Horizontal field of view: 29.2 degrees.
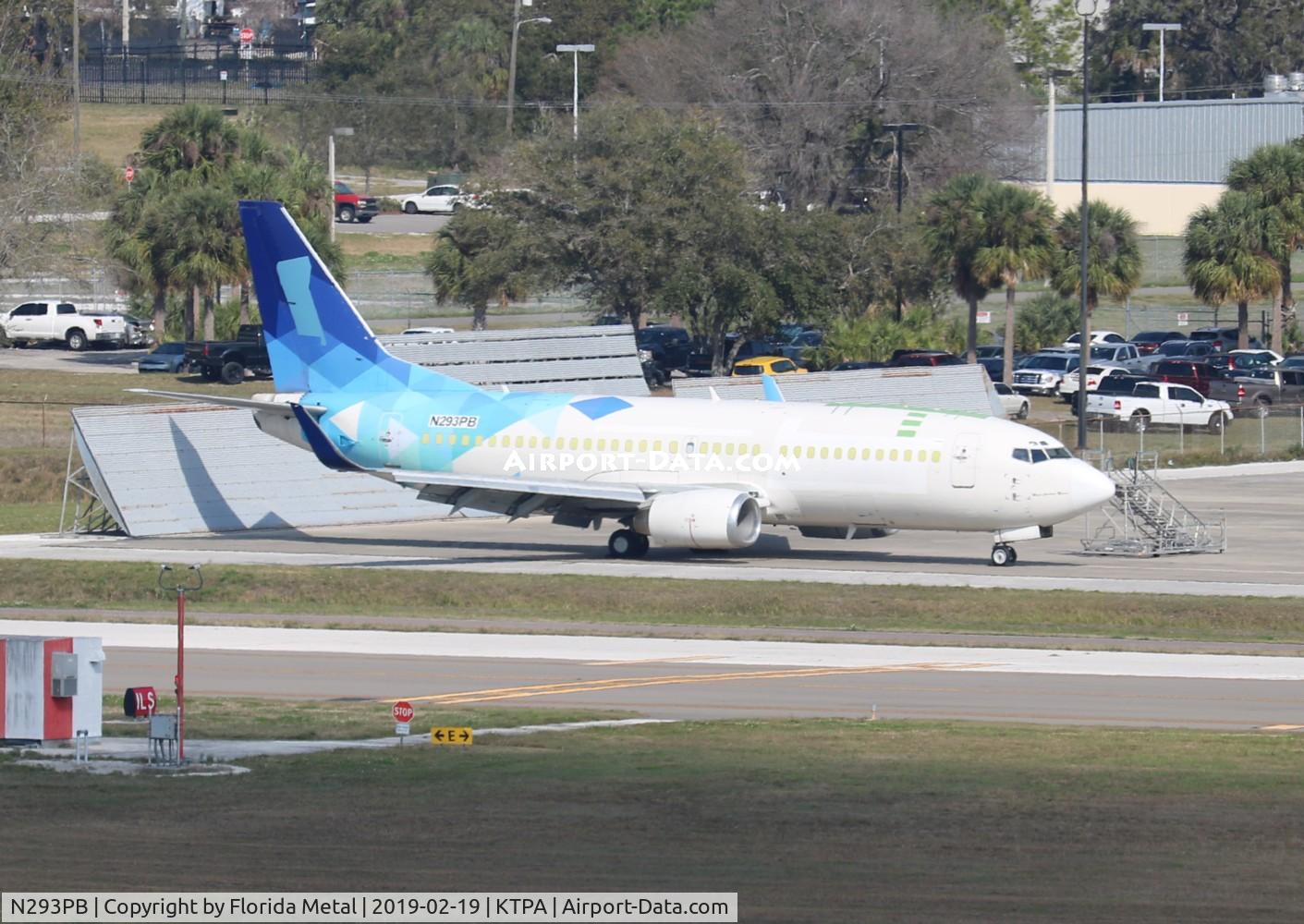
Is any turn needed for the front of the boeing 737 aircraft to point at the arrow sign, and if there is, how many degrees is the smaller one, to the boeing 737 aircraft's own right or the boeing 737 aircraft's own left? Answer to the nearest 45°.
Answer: approximately 45° to the boeing 737 aircraft's own right

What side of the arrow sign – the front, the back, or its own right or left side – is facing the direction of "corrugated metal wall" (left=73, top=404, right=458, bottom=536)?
back

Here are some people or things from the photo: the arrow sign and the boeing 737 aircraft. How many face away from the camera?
0

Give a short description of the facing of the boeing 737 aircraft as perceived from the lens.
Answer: facing the viewer and to the right of the viewer

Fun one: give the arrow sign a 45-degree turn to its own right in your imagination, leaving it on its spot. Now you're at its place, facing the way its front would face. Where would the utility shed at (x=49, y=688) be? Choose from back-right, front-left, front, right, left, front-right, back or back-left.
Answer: front-right

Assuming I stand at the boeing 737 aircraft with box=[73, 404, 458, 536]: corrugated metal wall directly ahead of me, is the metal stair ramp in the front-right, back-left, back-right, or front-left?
back-right

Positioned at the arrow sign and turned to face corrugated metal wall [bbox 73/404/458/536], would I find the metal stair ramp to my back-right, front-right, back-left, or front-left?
front-right

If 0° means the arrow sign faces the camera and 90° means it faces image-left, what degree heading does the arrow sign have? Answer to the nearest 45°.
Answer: approximately 0°

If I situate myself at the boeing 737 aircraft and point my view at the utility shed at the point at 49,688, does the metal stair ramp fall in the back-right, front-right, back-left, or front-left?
back-left

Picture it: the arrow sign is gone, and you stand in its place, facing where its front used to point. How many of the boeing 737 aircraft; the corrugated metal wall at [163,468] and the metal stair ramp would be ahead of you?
0

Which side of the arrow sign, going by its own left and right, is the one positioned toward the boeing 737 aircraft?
back
